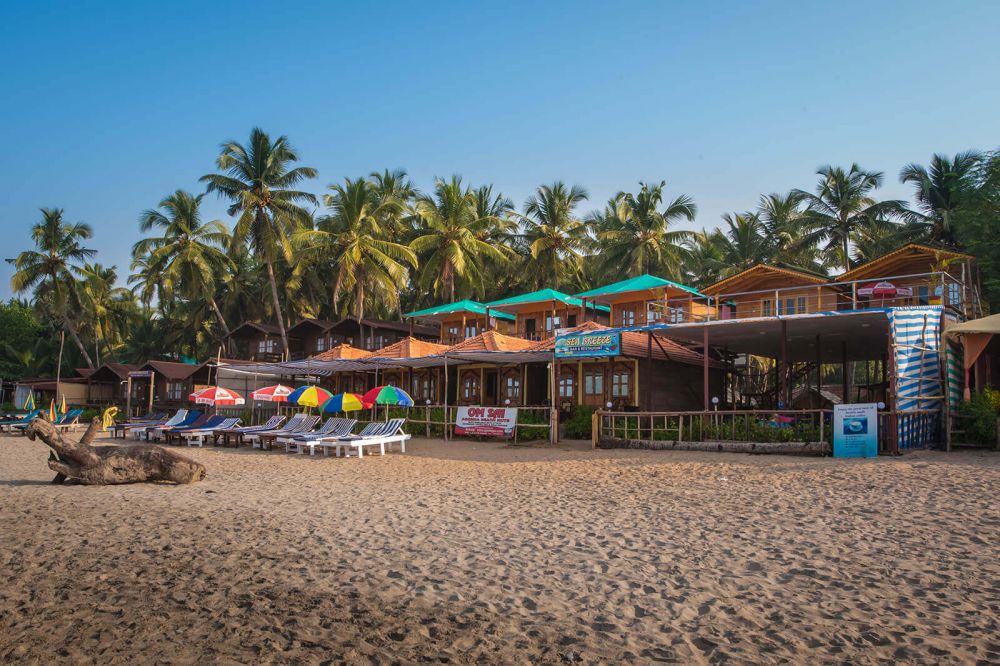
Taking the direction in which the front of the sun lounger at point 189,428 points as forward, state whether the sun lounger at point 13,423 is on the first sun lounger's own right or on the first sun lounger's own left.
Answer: on the first sun lounger's own right

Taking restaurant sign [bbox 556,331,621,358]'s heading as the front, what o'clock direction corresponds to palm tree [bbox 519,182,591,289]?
The palm tree is roughly at 6 o'clock from the restaurant sign.

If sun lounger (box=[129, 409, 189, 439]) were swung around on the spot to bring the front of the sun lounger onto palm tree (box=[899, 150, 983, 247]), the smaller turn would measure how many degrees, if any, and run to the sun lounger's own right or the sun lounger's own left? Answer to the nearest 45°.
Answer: approximately 135° to the sun lounger's own left

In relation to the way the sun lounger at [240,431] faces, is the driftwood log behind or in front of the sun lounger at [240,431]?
in front

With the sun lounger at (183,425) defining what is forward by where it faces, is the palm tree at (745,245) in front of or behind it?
behind

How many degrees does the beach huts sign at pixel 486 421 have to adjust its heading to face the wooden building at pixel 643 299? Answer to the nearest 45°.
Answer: approximately 135° to its left

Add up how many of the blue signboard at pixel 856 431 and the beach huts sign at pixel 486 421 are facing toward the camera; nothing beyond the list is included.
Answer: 2

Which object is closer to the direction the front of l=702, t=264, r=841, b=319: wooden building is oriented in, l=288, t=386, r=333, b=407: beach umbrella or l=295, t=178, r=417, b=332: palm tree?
the beach umbrella

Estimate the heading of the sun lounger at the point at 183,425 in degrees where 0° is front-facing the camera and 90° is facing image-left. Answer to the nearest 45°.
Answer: approximately 45°

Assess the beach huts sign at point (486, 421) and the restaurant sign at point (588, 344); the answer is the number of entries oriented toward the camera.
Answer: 2

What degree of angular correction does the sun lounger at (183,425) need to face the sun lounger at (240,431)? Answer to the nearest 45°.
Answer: approximately 90° to its left

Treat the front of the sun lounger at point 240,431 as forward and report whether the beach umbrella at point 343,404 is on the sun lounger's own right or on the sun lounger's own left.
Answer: on the sun lounger's own left

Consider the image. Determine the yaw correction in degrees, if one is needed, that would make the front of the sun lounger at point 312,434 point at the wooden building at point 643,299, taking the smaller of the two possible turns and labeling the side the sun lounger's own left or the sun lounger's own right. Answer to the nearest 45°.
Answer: approximately 180°

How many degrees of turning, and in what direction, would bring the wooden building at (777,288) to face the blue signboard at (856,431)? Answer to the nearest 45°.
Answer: approximately 45° to its left

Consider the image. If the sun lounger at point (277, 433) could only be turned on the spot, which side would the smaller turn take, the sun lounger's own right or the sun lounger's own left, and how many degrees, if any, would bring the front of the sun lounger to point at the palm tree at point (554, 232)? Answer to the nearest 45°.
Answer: approximately 180°

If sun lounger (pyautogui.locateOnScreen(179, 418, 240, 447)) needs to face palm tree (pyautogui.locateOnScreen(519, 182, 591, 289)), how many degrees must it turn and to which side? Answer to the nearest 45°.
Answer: approximately 180°
